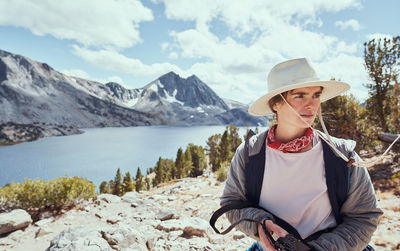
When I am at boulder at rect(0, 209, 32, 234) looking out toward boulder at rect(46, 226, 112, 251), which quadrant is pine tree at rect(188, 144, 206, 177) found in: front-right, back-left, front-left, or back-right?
back-left

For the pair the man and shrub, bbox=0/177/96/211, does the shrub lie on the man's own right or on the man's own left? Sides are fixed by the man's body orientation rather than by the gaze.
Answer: on the man's own right

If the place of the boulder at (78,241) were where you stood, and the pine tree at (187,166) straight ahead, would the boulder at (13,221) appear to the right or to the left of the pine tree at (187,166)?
left

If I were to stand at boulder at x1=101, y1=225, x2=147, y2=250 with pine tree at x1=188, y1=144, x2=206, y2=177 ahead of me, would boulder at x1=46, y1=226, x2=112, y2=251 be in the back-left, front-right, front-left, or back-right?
back-left

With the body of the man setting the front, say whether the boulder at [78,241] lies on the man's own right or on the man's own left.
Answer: on the man's own right

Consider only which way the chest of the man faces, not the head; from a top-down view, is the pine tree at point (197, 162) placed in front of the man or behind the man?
behind

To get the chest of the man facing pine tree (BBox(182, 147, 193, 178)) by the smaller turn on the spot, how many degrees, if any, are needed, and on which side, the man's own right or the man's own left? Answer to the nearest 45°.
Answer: approximately 135° to the man's own right

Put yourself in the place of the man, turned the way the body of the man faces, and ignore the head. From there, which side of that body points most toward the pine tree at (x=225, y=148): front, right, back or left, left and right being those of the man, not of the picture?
back

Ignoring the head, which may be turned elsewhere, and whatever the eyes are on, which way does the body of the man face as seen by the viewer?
toward the camera

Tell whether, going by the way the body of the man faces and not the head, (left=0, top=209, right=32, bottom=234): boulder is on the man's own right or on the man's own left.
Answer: on the man's own right
